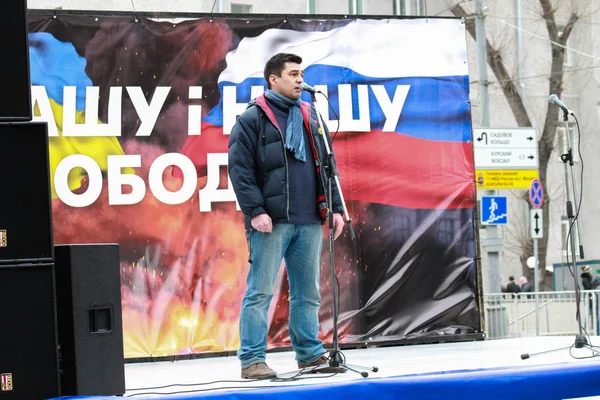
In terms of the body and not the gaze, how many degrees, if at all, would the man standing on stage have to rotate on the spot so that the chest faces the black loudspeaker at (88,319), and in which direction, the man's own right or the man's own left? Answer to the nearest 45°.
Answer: approximately 90° to the man's own right

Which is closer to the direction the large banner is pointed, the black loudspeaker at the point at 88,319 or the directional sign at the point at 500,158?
the black loudspeaker

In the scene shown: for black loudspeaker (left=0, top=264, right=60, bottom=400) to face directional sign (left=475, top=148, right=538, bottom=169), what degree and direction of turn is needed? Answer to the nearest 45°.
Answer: approximately 135° to its left

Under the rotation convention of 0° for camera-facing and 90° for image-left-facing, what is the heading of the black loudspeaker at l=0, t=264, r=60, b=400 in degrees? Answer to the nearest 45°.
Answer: approximately 0°

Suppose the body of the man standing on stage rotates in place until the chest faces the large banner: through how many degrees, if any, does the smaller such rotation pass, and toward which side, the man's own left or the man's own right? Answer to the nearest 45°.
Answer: approximately 135° to the man's own left

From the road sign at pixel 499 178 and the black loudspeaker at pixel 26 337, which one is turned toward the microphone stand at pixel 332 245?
the road sign

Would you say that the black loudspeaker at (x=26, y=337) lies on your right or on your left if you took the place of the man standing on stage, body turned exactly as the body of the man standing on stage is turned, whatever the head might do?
on your right
